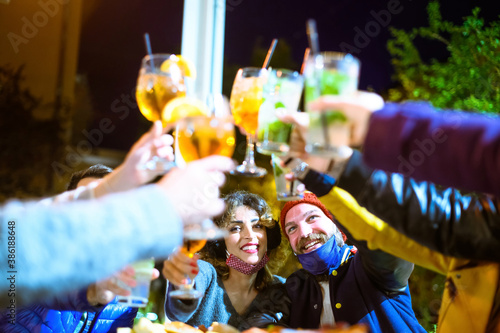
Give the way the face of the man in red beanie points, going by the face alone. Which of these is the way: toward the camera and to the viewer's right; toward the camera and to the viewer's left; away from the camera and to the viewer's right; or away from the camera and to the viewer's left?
toward the camera and to the viewer's left

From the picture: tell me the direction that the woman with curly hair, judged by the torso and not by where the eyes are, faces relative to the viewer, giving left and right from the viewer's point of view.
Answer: facing the viewer

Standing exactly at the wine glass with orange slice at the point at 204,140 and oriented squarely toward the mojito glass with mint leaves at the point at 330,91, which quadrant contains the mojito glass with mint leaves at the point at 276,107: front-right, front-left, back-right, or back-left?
front-left

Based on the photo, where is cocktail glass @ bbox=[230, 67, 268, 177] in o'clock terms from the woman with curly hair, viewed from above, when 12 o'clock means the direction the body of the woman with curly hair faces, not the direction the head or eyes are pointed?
The cocktail glass is roughly at 12 o'clock from the woman with curly hair.

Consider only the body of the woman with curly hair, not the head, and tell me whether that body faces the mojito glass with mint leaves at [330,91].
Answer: yes

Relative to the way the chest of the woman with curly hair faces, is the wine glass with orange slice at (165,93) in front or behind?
in front

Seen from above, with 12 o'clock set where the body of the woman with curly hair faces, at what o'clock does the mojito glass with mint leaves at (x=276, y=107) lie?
The mojito glass with mint leaves is roughly at 12 o'clock from the woman with curly hair.
